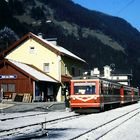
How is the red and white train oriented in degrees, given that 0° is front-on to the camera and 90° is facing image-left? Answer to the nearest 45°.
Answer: approximately 45°
